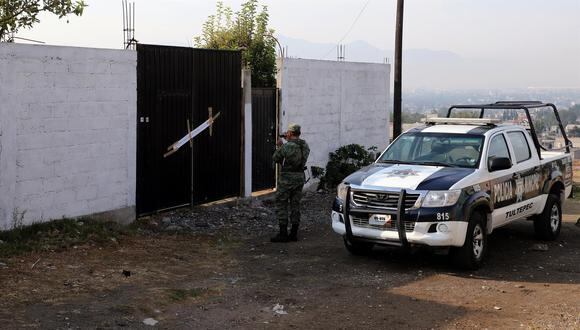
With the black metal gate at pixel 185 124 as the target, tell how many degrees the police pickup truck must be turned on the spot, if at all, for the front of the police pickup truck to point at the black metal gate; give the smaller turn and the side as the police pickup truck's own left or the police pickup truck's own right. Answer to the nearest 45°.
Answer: approximately 90° to the police pickup truck's own right

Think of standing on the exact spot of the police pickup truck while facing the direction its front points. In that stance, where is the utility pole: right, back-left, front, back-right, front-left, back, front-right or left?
back-right

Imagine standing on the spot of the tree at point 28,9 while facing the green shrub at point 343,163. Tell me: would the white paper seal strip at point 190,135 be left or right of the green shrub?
right

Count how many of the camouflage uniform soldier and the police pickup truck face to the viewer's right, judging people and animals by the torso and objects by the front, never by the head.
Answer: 0

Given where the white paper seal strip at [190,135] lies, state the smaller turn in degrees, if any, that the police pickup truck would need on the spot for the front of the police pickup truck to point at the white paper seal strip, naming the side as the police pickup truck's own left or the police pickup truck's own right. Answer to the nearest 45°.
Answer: approximately 90° to the police pickup truck's own right

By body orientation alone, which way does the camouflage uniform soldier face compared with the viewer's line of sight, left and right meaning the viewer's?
facing away from the viewer and to the left of the viewer

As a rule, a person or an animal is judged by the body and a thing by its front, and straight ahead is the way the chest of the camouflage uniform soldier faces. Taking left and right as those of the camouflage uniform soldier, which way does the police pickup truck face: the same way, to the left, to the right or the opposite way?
to the left

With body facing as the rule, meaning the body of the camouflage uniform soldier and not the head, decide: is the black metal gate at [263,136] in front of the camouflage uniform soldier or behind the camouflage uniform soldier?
in front
